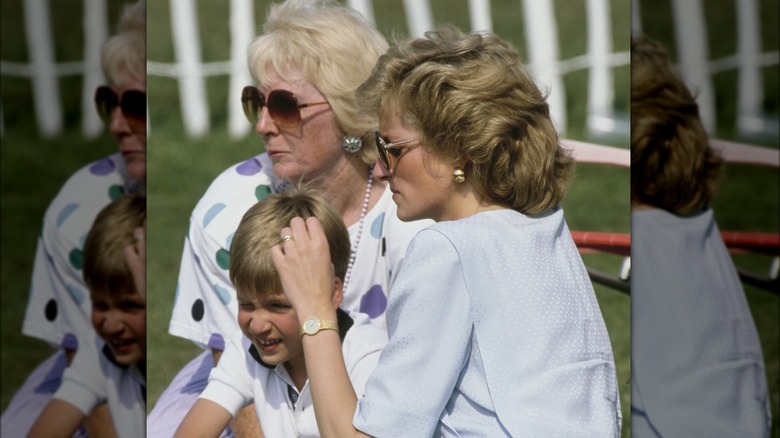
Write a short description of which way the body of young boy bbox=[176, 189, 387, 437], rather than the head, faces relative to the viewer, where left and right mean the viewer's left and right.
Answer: facing the viewer and to the left of the viewer

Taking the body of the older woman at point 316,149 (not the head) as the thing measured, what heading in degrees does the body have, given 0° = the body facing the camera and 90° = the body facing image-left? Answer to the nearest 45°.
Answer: approximately 45°
